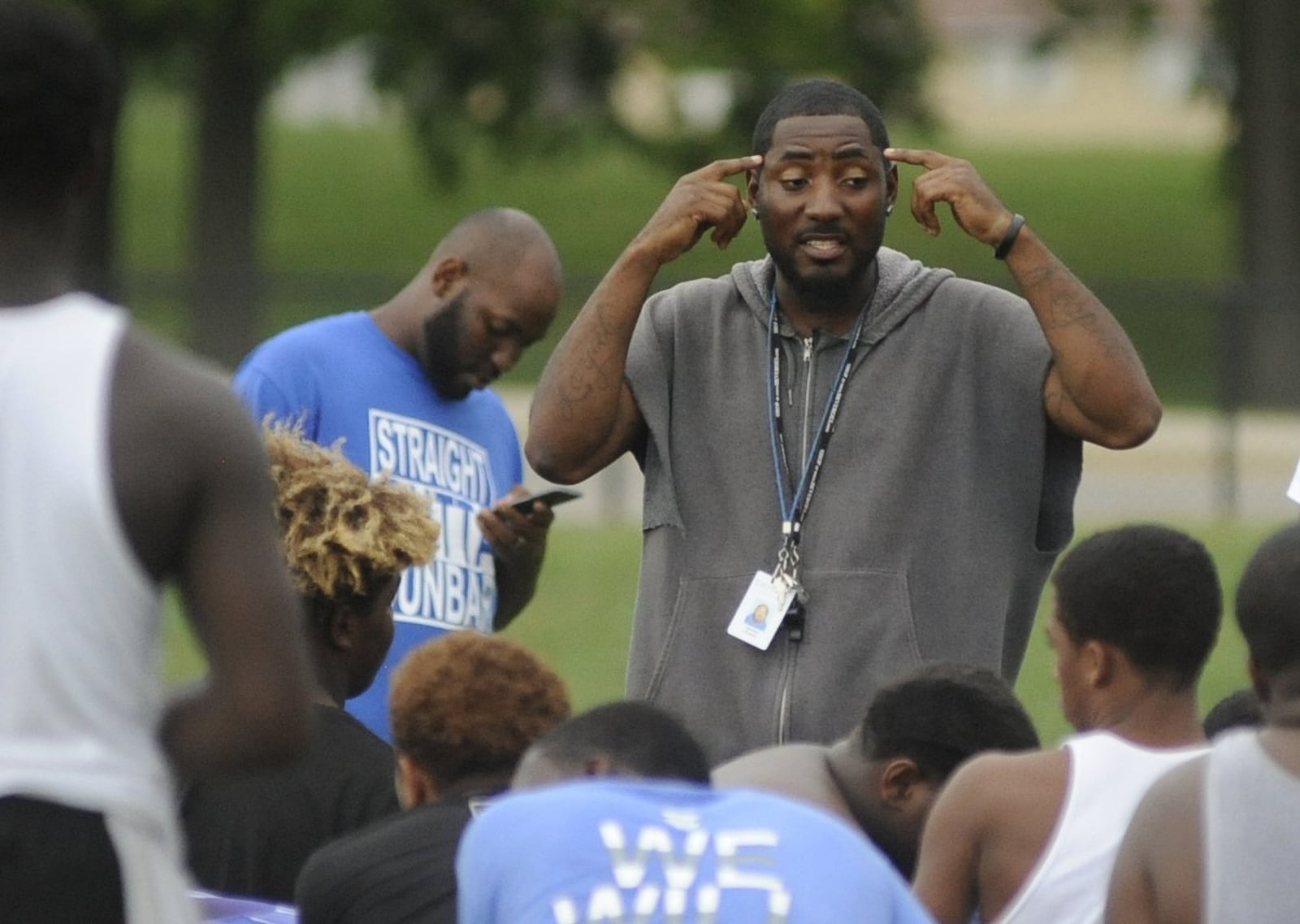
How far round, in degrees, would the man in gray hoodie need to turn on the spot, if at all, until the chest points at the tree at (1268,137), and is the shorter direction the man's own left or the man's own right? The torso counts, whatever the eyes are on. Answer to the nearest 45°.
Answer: approximately 180°

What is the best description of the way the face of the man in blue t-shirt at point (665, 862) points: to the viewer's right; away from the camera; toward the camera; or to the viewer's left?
away from the camera

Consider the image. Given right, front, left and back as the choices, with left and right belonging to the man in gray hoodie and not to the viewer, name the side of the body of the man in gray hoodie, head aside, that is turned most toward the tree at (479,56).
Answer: back

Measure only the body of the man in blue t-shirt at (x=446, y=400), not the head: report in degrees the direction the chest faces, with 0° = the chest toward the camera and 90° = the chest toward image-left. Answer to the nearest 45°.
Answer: approximately 315°

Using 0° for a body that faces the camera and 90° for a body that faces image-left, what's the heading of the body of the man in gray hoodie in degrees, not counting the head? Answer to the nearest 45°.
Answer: approximately 0°

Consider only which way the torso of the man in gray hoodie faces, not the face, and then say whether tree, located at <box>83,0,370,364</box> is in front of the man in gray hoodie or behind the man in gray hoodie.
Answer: behind

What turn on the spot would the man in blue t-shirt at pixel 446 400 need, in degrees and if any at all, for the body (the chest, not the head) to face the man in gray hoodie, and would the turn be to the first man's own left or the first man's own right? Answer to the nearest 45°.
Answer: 0° — they already face them

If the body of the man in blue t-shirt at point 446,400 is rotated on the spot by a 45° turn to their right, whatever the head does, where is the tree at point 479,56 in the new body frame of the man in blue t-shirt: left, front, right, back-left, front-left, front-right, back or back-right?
back

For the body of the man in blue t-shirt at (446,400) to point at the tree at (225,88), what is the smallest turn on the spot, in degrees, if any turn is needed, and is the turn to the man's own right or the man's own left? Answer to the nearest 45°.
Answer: approximately 135° to the man's own left

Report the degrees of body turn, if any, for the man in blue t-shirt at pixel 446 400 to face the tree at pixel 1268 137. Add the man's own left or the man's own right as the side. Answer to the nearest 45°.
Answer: approximately 90° to the man's own left

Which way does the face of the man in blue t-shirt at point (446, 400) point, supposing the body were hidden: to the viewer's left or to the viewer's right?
to the viewer's right

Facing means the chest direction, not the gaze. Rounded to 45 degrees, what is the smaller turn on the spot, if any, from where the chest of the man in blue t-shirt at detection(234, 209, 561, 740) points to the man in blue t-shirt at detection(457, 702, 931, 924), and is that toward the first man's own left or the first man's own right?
approximately 45° to the first man's own right

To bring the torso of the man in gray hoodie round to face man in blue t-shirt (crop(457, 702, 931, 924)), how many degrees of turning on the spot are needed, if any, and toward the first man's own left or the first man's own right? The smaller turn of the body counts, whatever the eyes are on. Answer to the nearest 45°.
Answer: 0° — they already face them

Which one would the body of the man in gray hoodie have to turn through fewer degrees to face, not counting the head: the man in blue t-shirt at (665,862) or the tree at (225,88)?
the man in blue t-shirt
